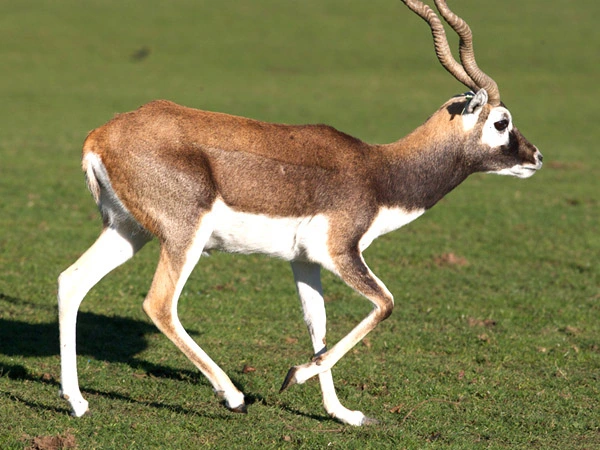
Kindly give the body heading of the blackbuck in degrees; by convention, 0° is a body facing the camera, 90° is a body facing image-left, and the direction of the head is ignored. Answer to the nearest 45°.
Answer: approximately 270°
